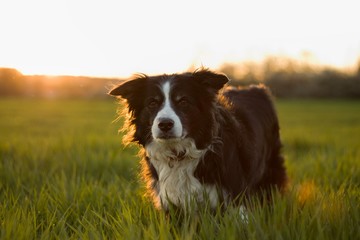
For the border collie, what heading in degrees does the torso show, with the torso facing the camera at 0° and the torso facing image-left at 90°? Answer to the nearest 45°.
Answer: approximately 45°
